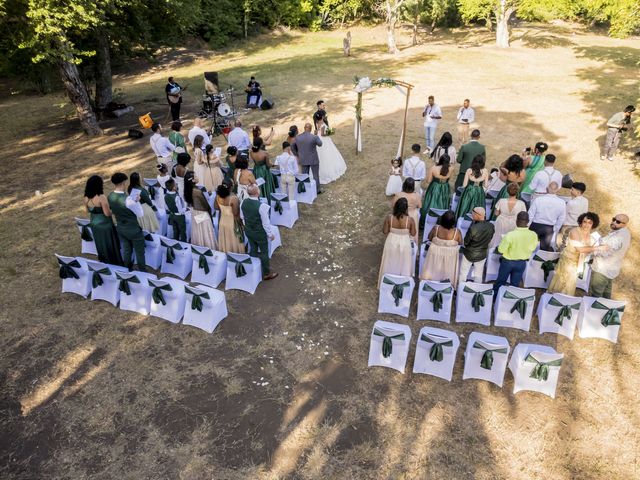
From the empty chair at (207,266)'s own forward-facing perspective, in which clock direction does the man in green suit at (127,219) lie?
The man in green suit is roughly at 8 o'clock from the empty chair.

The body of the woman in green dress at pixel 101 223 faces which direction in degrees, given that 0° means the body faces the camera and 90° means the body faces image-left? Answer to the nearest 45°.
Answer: approximately 225°

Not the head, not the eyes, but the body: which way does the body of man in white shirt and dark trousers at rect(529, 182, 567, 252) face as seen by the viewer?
away from the camera

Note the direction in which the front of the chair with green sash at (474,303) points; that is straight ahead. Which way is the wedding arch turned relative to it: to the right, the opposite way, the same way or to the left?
the opposite way

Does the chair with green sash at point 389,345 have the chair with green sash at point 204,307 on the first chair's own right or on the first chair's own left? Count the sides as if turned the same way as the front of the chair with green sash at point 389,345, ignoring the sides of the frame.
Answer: on the first chair's own left

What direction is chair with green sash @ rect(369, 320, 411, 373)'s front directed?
away from the camera

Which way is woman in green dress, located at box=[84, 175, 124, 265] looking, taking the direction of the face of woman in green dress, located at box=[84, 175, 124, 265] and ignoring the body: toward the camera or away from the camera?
away from the camera

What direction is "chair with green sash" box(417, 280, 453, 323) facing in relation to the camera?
away from the camera

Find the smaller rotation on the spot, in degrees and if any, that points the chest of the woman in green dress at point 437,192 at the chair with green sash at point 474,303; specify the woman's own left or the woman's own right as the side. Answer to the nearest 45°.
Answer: approximately 180°

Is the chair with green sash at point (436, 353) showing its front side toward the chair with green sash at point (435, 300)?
yes
